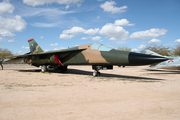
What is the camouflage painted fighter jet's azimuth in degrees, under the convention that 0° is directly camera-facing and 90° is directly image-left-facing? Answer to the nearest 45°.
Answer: approximately 315°
